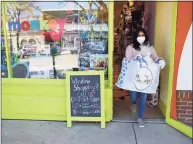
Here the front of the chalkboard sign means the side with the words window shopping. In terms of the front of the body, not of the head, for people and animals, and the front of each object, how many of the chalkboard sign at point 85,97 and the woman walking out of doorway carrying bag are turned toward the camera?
2

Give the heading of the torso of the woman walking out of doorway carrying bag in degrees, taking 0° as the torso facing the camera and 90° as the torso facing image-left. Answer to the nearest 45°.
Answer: approximately 0°

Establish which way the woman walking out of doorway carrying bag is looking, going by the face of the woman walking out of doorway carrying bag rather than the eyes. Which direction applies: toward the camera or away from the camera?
toward the camera

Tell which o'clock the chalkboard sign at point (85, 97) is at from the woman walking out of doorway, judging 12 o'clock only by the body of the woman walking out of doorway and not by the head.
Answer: The chalkboard sign is roughly at 2 o'clock from the woman walking out of doorway.

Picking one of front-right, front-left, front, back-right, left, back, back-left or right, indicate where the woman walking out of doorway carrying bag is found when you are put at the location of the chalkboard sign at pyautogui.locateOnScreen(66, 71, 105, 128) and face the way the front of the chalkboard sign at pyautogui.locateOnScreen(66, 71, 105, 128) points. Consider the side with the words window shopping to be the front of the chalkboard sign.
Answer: left

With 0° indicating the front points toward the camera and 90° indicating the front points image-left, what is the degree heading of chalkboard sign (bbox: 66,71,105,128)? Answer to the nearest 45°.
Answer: approximately 0°

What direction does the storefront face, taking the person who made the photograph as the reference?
facing the viewer

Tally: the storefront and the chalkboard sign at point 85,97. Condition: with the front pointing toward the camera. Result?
2

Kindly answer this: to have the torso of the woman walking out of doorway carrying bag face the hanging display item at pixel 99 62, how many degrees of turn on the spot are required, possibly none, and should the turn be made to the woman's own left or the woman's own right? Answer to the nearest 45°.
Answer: approximately 90° to the woman's own right
